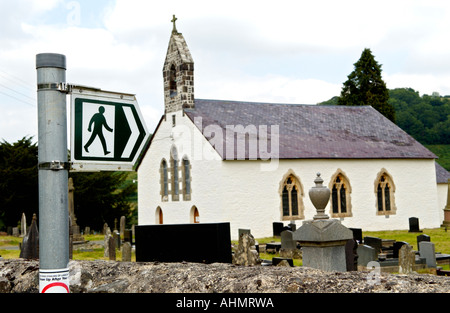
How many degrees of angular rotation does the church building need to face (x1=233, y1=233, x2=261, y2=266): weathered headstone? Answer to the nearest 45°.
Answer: approximately 45° to its left

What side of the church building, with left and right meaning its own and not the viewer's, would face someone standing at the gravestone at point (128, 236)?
front

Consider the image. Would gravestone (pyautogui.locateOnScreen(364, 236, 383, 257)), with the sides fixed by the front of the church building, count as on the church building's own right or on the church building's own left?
on the church building's own left

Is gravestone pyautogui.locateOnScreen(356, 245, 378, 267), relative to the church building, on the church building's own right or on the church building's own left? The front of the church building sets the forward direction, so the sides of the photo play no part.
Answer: on the church building's own left

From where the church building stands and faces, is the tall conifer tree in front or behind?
behind

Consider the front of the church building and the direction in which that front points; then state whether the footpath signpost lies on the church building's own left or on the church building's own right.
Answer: on the church building's own left

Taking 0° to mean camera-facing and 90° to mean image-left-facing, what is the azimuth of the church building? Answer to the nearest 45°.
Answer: approximately 45°

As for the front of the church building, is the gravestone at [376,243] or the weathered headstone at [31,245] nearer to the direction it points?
the weathered headstone

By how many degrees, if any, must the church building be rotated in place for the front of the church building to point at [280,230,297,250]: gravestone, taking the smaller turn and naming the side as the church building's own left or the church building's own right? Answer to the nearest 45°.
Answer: approximately 45° to the church building's own left
